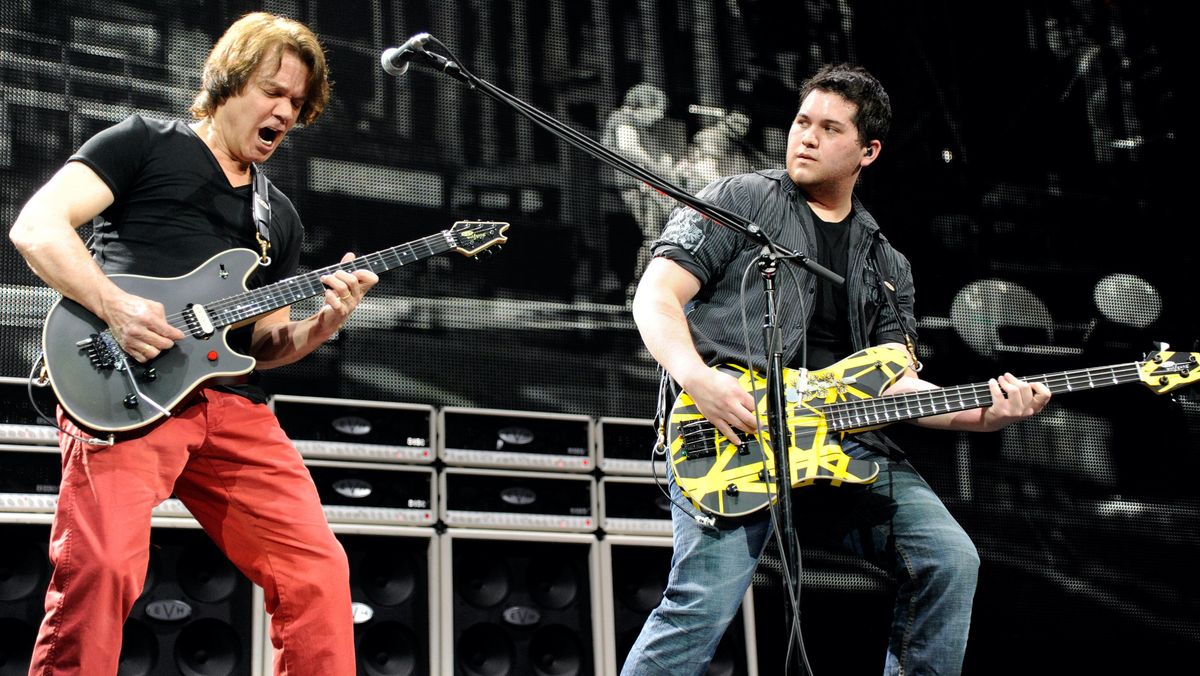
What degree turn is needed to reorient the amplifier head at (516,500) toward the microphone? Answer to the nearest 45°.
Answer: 0° — it already faces it

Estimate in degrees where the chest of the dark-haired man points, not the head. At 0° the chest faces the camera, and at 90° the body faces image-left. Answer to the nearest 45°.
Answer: approximately 315°

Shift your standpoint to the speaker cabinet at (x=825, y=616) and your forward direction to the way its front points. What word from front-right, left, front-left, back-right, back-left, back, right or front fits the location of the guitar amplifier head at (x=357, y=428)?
front-right

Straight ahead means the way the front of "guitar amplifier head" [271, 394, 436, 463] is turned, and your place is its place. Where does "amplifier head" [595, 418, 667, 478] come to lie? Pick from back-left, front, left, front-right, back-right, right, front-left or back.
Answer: left

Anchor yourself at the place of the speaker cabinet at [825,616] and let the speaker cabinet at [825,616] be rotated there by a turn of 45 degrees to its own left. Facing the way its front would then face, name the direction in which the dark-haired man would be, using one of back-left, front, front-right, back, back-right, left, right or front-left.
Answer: front-right

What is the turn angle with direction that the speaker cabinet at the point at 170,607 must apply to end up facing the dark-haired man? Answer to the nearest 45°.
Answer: approximately 45° to its left

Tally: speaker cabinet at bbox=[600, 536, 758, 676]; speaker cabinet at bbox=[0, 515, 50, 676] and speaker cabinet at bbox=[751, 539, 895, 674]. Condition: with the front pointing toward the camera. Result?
3

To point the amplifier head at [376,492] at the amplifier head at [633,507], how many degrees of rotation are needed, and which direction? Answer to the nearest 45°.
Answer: approximately 90° to its left

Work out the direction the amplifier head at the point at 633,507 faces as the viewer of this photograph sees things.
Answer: facing the viewer

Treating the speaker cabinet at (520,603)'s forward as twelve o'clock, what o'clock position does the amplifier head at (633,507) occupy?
the amplifier head at (633,507) is roughly at 8 o'clock from the speaker cabinet at (520,603).

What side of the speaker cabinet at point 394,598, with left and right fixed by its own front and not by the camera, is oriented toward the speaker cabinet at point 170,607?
right

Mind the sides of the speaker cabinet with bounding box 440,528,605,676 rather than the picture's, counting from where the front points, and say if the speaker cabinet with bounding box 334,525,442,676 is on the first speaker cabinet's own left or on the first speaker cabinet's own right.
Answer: on the first speaker cabinet's own right

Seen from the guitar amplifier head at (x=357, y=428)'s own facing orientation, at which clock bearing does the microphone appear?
The microphone is roughly at 12 o'clock from the guitar amplifier head.

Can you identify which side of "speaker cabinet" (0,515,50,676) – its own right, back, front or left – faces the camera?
front

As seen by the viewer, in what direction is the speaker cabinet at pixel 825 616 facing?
toward the camera

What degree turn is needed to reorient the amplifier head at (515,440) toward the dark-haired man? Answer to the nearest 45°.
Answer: approximately 45° to its left
